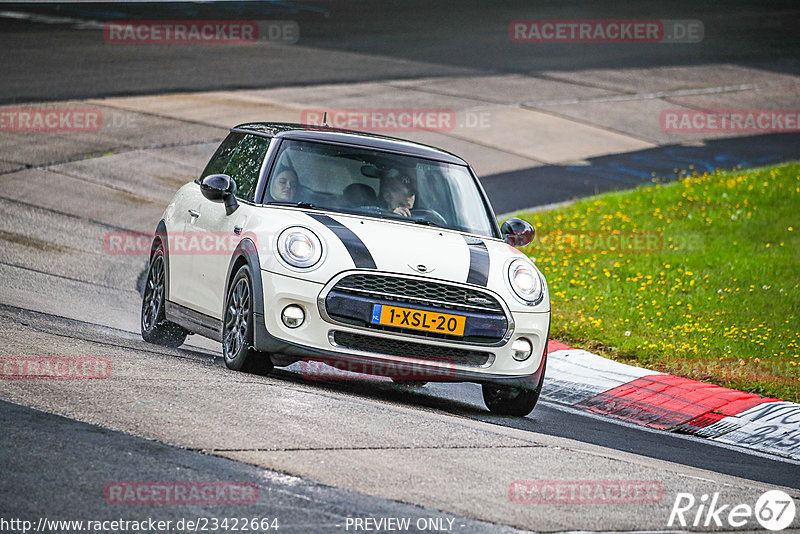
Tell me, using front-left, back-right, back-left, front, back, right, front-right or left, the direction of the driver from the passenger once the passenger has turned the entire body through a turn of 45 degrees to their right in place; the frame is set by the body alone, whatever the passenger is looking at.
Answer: left

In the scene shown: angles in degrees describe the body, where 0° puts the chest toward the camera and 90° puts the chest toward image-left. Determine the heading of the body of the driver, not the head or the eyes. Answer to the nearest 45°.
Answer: approximately 315°

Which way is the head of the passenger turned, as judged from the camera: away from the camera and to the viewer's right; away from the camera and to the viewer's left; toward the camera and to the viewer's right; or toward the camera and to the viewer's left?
toward the camera and to the viewer's right

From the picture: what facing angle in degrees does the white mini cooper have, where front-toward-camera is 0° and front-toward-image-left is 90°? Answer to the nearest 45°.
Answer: approximately 315°

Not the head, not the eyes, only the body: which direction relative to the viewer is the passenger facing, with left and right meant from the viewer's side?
facing the viewer and to the right of the viewer
